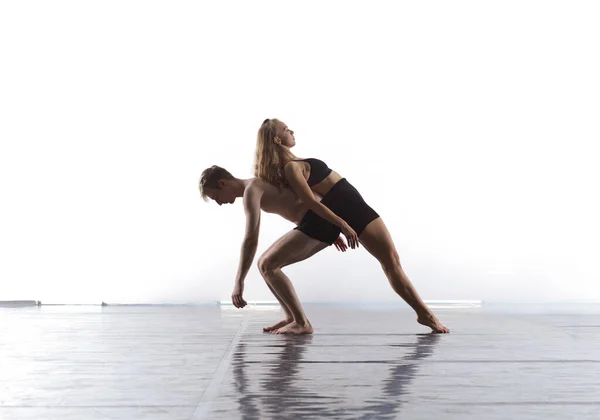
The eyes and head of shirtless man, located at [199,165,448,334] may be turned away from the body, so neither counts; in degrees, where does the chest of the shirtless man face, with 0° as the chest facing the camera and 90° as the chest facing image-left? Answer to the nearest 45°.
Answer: approximately 90°
